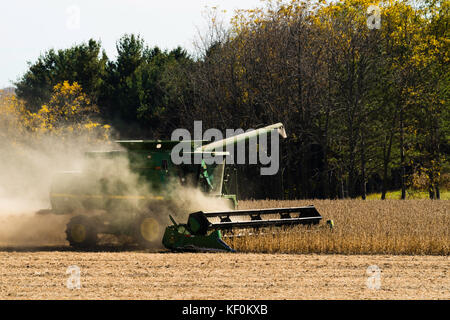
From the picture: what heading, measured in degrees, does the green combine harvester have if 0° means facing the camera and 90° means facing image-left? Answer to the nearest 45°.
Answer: approximately 315°
